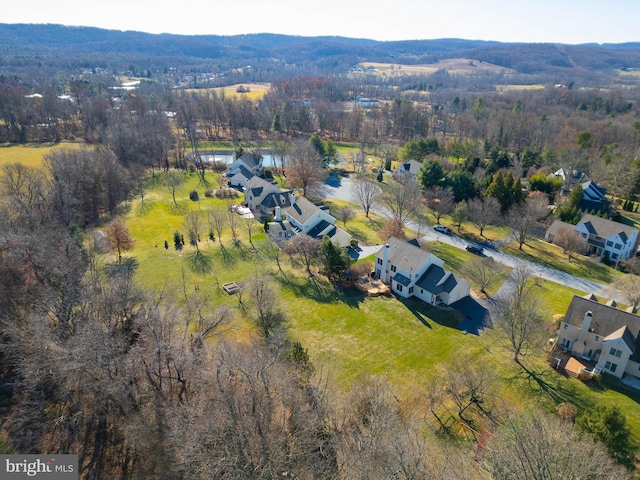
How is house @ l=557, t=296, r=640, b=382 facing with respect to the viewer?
away from the camera

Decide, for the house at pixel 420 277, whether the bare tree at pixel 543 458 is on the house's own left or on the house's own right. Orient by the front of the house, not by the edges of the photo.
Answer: on the house's own right

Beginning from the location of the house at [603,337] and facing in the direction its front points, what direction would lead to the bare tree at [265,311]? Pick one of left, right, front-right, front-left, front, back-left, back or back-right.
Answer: back-left

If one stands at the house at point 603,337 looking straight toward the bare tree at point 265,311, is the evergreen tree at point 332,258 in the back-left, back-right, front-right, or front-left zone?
front-right

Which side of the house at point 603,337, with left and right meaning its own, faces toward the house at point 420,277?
left

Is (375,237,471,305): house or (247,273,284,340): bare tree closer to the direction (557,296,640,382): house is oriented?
the house

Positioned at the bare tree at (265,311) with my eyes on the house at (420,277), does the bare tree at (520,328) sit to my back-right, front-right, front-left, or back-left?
front-right

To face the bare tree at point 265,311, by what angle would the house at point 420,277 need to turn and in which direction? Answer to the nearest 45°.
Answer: approximately 180°

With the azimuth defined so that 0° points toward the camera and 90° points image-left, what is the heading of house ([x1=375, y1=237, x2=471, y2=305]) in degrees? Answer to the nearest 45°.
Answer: approximately 225°

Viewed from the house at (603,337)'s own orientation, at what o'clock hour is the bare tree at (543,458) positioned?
The bare tree is roughly at 6 o'clock from the house.

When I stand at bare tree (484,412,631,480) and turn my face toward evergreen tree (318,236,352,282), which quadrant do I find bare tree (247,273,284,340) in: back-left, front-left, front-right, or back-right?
front-left

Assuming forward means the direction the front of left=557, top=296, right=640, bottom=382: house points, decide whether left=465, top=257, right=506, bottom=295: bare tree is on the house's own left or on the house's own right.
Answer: on the house's own left

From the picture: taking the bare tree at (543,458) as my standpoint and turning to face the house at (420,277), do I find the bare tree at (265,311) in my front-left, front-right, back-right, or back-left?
front-left

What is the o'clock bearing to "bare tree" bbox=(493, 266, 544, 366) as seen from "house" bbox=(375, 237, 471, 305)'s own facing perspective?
The bare tree is roughly at 3 o'clock from the house.

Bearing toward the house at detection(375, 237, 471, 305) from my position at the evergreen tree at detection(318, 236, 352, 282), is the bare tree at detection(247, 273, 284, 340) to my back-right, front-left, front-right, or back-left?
back-right

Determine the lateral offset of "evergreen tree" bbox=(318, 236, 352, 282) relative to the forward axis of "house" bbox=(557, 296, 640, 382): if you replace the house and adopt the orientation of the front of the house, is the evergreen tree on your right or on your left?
on your left

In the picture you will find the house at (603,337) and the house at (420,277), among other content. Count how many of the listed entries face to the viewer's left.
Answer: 0

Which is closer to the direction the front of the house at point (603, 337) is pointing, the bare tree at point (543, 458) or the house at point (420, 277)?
the house

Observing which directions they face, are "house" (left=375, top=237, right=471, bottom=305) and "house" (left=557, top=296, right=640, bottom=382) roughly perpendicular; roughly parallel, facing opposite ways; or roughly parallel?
roughly parallel
